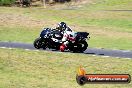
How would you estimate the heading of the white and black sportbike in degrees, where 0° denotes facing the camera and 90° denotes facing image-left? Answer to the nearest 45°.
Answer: approximately 90°

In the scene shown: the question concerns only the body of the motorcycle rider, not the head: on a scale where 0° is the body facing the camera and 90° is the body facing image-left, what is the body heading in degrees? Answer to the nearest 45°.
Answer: approximately 90°
